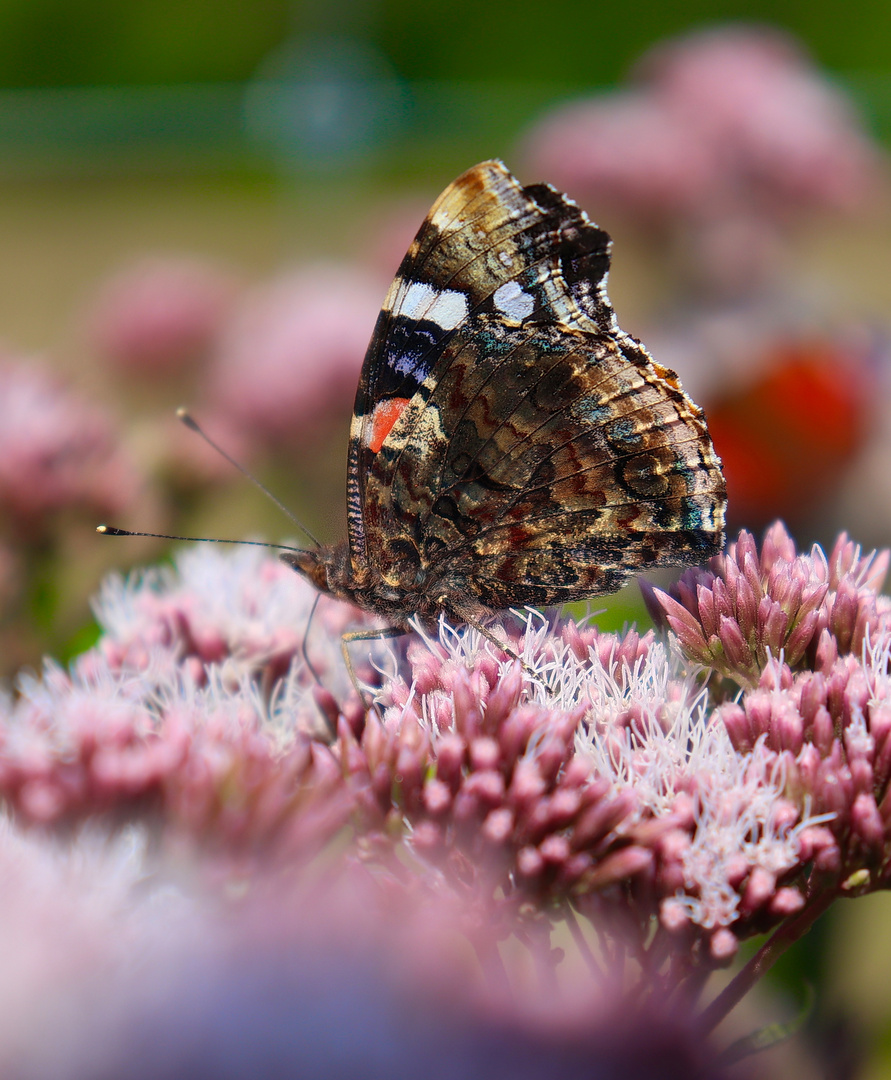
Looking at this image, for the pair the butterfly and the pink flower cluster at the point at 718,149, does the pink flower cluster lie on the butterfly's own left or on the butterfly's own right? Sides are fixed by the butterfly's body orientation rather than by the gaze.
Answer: on the butterfly's own right

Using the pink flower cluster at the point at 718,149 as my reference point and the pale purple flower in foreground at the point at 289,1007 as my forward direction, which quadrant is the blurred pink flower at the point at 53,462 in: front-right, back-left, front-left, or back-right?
front-right

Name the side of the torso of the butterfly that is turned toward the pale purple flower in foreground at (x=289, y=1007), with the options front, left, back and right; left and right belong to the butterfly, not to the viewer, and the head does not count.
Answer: left

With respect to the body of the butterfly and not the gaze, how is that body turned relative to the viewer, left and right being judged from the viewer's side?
facing to the left of the viewer

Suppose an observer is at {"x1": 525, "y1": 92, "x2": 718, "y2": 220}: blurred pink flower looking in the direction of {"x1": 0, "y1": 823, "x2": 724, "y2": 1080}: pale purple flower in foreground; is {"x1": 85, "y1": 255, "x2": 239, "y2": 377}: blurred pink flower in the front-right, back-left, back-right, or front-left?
front-right

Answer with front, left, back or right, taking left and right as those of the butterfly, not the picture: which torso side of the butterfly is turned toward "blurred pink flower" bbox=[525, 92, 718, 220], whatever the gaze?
right
